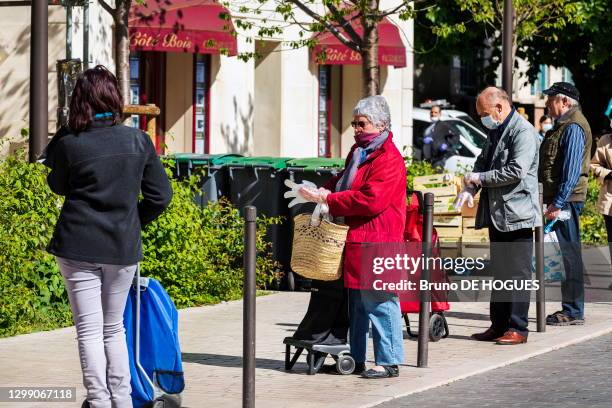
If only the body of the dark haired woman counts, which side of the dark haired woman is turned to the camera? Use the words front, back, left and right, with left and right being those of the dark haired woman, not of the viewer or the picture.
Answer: back

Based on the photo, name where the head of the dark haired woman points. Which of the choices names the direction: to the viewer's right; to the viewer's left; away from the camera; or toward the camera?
away from the camera

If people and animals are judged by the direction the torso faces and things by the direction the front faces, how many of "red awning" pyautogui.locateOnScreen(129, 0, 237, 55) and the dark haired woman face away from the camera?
1

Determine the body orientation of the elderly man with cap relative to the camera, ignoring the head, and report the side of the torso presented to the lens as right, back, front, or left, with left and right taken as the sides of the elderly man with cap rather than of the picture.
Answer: left

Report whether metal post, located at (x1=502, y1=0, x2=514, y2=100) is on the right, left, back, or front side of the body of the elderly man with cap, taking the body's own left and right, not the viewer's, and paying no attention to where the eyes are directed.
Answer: right

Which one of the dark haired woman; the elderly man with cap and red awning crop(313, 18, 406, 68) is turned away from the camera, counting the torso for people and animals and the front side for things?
the dark haired woman

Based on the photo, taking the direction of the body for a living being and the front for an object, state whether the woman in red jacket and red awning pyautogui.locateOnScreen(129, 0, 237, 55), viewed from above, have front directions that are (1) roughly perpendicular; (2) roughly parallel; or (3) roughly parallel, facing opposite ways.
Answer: roughly perpendicular

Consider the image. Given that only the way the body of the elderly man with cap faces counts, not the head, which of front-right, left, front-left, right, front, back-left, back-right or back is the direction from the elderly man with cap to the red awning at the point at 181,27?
front-right

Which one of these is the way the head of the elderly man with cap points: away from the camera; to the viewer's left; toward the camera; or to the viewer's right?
to the viewer's left

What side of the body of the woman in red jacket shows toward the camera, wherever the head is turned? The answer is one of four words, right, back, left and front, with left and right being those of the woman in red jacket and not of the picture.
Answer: left

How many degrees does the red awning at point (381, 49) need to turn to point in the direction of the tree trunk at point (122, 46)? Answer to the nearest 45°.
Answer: approximately 45° to its right
